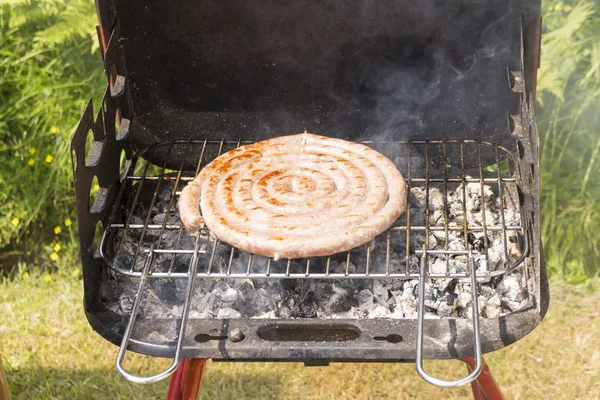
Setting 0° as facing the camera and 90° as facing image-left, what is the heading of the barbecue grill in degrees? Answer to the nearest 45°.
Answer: approximately 0°
